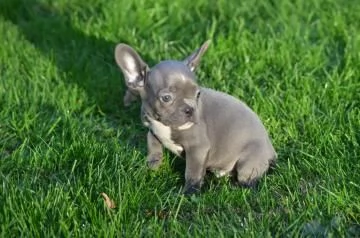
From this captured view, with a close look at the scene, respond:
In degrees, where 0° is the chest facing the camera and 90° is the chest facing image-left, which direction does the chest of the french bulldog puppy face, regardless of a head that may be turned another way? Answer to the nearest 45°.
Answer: approximately 45°

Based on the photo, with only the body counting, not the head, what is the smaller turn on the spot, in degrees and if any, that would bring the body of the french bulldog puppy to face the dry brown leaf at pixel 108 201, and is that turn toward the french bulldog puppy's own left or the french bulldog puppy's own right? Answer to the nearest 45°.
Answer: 0° — it already faces it
